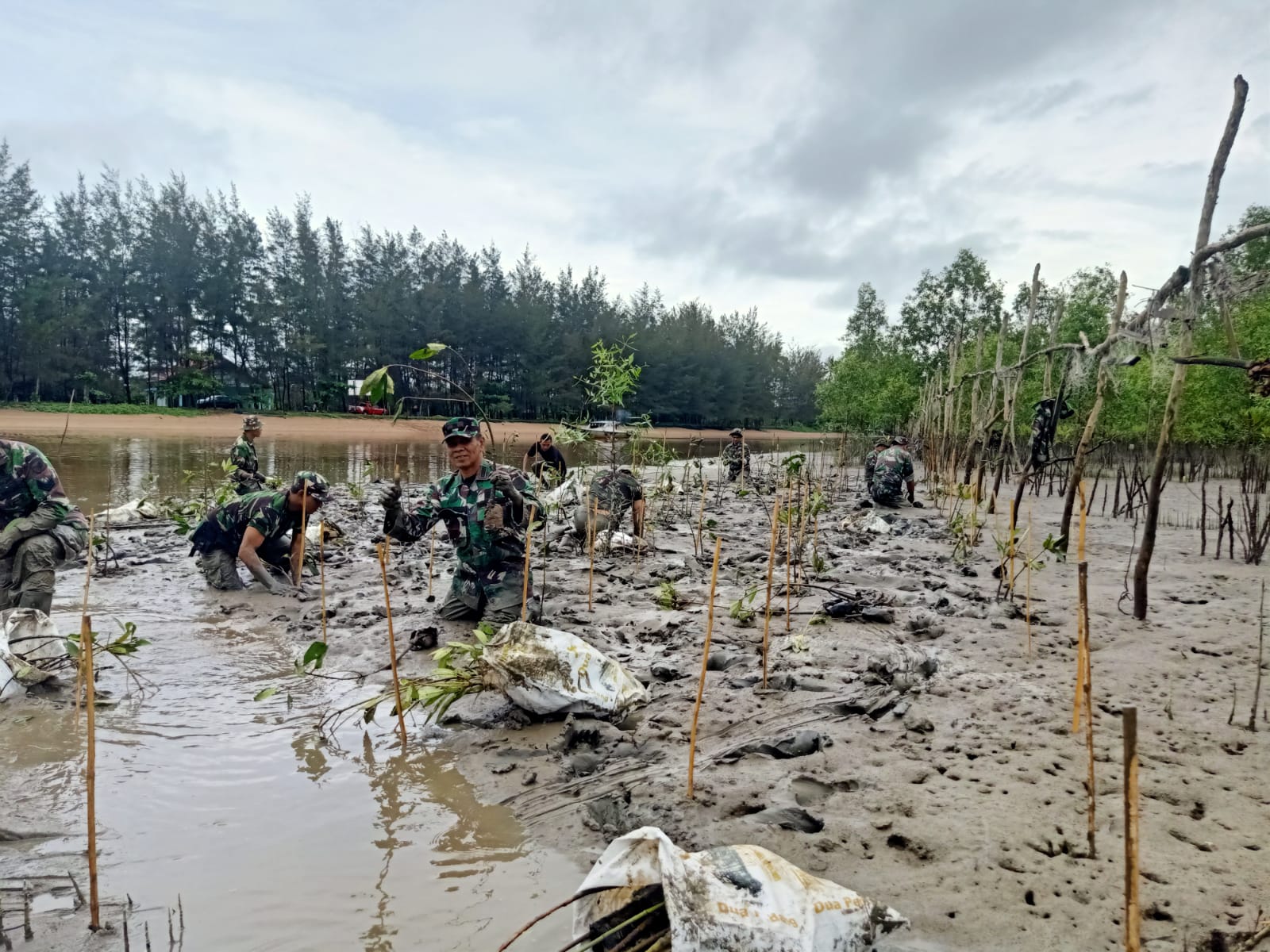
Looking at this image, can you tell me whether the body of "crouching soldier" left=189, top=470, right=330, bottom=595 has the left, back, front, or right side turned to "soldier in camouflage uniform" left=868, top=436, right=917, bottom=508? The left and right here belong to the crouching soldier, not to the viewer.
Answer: front

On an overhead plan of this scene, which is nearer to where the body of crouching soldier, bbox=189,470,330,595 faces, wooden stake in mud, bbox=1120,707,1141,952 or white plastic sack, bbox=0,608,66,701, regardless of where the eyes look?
the wooden stake in mud

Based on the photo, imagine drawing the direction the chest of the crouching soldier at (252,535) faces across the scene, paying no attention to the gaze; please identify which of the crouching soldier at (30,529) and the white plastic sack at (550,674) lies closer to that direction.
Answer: the white plastic sack

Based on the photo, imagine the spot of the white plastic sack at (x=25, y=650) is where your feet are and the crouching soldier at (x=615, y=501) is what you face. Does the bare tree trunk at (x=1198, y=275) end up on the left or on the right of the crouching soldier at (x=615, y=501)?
right

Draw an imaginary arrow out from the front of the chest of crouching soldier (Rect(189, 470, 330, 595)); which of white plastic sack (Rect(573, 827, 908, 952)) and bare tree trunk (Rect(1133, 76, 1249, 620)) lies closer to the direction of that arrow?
the bare tree trunk

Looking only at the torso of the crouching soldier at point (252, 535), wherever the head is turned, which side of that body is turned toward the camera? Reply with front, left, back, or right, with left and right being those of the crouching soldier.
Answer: right

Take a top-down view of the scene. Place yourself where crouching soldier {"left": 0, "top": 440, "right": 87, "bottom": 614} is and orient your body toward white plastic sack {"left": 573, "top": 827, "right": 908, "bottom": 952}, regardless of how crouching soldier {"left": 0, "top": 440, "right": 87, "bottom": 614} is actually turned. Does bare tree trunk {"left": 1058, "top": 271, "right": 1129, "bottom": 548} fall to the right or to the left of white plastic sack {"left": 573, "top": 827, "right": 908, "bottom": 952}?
left

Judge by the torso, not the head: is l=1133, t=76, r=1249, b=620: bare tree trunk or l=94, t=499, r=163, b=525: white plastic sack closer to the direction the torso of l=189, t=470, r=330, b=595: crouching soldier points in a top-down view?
the bare tree trunk

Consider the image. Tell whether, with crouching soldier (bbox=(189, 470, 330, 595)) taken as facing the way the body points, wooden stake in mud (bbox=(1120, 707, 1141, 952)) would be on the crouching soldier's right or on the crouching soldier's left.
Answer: on the crouching soldier's right

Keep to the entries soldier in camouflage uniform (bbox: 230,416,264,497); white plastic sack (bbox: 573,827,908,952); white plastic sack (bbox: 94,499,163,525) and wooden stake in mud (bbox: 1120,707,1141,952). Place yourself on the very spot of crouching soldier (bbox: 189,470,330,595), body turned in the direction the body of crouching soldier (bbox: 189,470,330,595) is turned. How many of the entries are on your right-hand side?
2

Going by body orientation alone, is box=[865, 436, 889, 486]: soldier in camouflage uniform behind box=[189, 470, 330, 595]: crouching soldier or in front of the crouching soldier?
in front

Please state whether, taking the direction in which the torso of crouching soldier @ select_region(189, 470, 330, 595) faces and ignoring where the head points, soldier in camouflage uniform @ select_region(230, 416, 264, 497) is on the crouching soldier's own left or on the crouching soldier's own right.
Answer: on the crouching soldier's own left

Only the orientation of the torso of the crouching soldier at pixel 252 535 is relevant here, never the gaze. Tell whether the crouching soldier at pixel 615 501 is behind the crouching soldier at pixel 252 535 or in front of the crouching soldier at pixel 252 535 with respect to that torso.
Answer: in front
